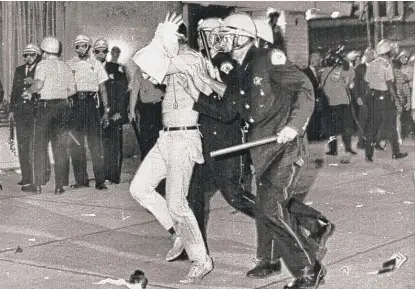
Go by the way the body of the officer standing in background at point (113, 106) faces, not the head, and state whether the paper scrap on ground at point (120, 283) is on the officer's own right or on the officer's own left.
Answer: on the officer's own left
